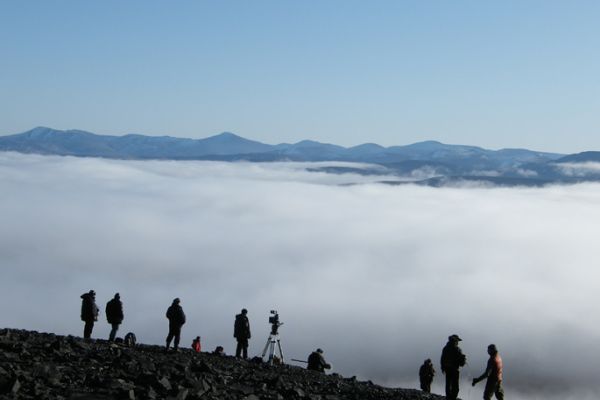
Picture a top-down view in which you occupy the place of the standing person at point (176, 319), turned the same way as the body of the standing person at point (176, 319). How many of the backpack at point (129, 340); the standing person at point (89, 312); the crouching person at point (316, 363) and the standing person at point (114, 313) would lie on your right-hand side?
1

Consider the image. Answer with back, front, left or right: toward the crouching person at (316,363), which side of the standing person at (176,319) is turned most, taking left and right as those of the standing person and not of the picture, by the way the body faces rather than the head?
right

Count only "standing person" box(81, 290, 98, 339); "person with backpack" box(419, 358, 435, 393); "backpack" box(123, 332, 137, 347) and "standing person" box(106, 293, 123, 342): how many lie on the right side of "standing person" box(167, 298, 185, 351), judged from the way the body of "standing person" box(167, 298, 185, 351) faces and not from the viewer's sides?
1

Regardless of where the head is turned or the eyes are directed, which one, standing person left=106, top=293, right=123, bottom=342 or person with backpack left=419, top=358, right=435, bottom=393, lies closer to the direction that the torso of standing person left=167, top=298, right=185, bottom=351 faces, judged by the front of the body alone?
the standing person

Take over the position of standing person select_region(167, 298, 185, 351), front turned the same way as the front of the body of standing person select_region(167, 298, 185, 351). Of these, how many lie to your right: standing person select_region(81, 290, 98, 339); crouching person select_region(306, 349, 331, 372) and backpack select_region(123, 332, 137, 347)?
1

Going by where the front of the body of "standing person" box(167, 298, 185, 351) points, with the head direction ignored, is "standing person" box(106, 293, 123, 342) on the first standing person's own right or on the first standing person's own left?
on the first standing person's own left

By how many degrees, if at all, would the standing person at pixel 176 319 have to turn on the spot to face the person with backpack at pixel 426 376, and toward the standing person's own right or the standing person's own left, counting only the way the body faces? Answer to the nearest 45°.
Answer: approximately 90° to the standing person's own right

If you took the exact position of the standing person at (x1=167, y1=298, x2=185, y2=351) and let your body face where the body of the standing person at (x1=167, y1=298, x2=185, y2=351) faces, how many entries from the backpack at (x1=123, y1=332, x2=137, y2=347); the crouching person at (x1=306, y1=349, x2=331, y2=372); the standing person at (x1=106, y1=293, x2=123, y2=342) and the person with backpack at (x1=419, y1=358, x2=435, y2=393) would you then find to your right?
2

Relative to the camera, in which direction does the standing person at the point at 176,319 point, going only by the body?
away from the camera

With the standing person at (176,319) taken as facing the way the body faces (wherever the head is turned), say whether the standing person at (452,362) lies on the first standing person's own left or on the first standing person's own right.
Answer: on the first standing person's own right

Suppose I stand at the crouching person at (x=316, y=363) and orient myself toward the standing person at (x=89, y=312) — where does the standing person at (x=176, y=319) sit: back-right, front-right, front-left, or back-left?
front-left

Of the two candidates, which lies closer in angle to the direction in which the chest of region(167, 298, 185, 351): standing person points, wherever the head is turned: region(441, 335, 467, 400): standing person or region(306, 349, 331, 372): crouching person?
the crouching person

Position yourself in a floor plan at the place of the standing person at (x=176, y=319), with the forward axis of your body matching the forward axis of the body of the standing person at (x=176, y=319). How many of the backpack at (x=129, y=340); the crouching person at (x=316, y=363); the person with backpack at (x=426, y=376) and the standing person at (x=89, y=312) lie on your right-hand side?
2
